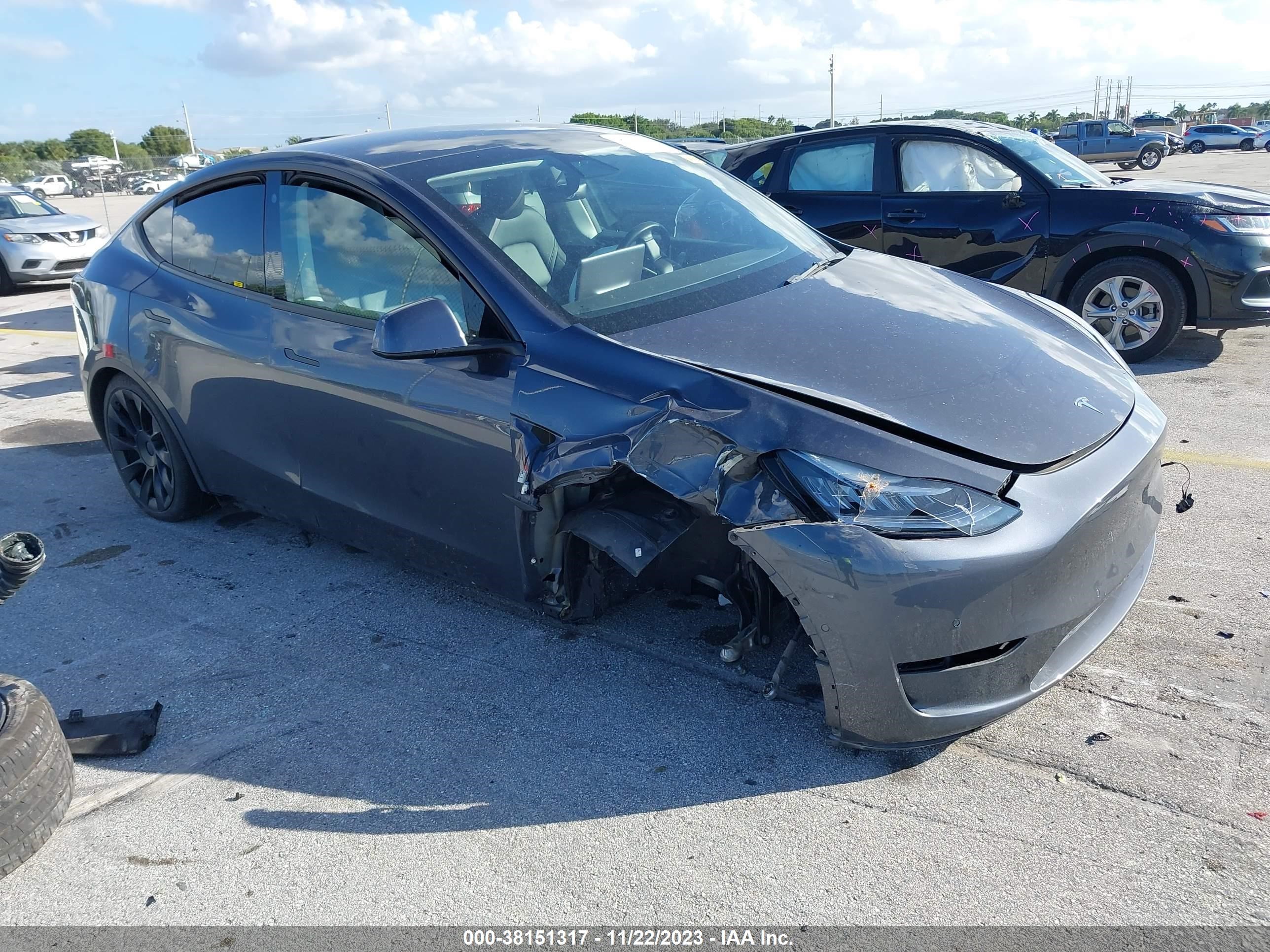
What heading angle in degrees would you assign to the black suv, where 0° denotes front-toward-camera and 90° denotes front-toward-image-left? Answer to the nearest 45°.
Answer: approximately 270°

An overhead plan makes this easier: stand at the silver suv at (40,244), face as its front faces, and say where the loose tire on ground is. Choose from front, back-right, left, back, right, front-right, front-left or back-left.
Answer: front-right

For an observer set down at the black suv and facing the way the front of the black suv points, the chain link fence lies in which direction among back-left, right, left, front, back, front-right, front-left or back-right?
back-left

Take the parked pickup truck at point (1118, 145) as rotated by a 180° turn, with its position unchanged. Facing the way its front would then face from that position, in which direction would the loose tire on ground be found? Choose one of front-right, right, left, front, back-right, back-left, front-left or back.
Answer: left

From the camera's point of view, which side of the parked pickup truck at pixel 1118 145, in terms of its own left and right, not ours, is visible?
right

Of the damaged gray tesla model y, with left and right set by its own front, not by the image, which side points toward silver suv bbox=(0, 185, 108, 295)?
back

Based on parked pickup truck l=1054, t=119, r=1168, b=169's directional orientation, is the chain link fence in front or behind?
behind

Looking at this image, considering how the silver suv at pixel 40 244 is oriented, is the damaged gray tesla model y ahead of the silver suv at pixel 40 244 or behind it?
ahead

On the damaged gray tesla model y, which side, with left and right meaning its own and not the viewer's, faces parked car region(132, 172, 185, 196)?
back

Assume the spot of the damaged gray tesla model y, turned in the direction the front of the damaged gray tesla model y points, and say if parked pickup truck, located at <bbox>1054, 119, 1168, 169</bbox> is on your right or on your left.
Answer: on your left

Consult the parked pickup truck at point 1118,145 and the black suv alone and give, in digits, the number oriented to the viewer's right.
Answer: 2
